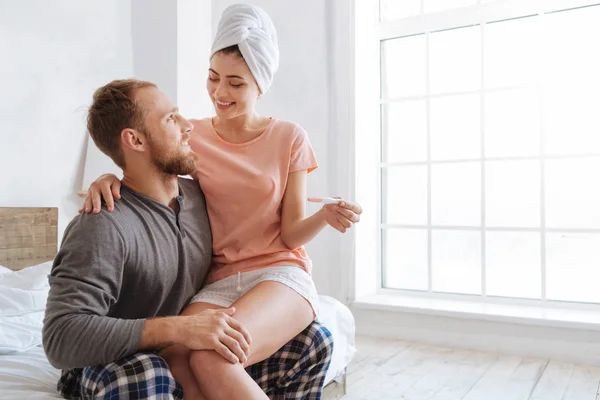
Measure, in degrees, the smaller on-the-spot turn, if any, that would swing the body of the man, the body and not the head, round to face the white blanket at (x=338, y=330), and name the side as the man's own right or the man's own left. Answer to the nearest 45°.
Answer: approximately 90° to the man's own left

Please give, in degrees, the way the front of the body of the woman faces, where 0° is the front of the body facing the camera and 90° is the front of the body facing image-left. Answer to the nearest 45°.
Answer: approximately 45°

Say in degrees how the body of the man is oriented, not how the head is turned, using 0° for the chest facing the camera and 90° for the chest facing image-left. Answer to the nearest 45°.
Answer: approximately 315°

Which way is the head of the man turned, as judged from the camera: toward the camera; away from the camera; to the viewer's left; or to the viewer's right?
to the viewer's right

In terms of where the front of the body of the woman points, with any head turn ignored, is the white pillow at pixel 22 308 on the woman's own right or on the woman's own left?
on the woman's own right
